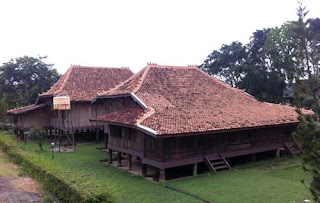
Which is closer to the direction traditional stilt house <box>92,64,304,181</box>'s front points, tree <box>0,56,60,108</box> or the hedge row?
the hedge row

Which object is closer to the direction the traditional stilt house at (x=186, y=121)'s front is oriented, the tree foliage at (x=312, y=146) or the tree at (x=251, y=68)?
the tree foliage

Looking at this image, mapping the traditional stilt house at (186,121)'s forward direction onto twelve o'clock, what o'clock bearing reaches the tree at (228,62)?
The tree is roughly at 8 o'clock from the traditional stilt house.

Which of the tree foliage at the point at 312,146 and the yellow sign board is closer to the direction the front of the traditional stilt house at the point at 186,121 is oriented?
the tree foliage

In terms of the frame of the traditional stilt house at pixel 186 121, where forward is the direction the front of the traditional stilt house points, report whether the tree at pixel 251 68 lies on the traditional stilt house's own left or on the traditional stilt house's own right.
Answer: on the traditional stilt house's own left

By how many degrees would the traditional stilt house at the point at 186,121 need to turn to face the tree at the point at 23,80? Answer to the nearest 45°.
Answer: approximately 180°

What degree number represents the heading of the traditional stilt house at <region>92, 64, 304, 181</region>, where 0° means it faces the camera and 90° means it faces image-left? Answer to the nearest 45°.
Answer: approximately 315°

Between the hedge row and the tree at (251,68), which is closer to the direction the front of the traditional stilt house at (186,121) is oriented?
the hedge row

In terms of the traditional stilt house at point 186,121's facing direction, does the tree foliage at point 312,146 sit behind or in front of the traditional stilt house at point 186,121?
in front
